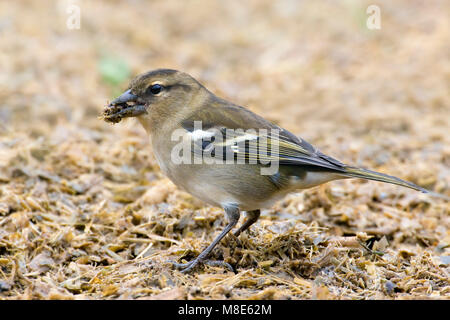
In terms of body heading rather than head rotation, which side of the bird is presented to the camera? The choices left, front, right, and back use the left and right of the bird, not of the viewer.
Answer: left
